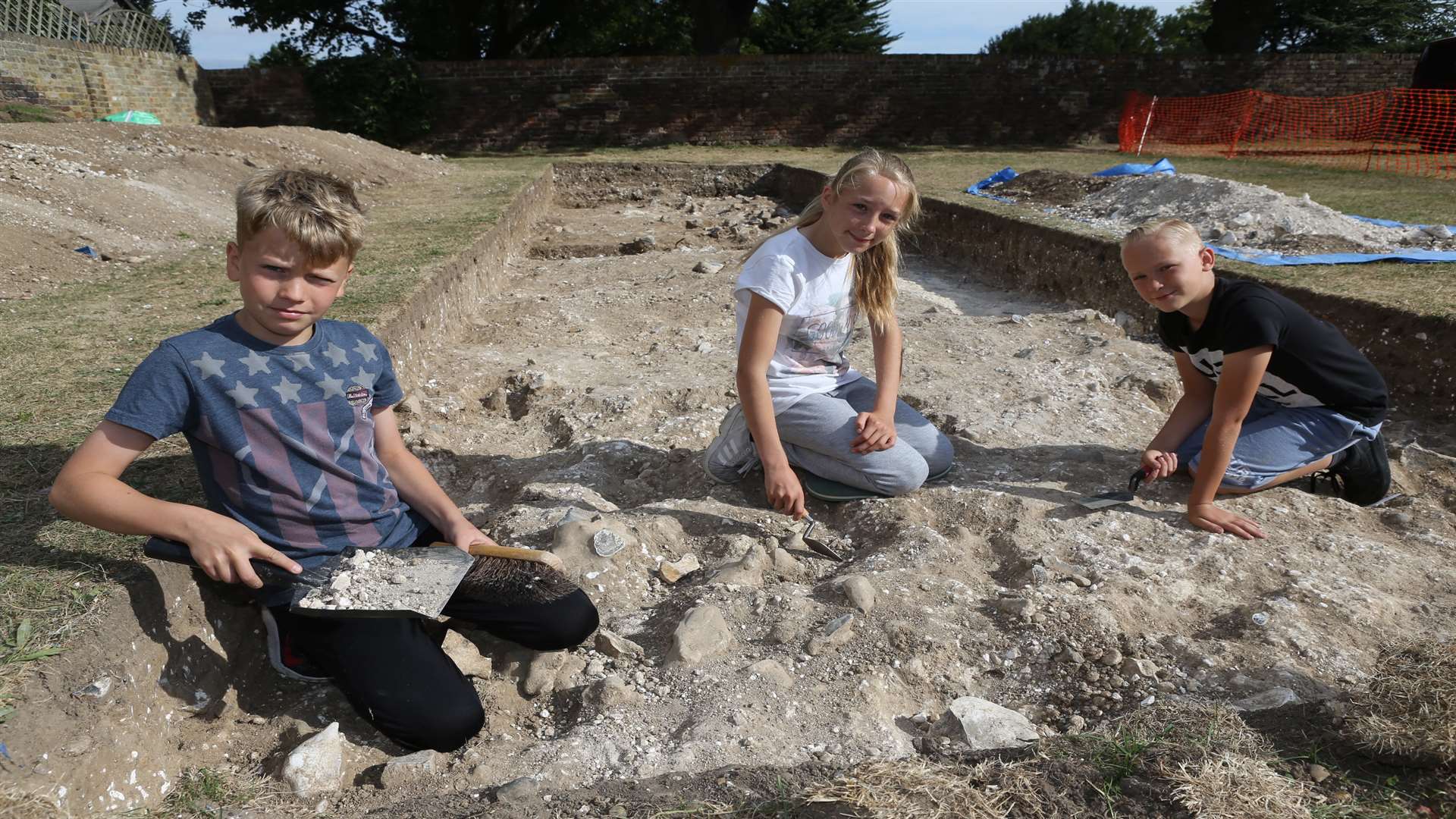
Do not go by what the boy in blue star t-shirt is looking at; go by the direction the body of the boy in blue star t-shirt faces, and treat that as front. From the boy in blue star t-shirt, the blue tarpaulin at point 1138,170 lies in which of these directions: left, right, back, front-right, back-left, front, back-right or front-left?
left

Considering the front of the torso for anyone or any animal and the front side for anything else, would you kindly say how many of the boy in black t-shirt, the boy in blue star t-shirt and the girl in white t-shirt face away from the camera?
0

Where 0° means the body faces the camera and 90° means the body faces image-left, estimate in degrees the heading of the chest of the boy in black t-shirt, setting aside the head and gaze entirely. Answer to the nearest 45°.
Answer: approximately 45°

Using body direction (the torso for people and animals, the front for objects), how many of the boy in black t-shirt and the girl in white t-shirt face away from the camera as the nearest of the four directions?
0

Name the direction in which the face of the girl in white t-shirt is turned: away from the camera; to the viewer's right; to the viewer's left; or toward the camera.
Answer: toward the camera

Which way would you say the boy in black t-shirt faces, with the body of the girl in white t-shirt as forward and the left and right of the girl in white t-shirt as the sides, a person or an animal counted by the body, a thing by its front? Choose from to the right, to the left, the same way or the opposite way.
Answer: to the right

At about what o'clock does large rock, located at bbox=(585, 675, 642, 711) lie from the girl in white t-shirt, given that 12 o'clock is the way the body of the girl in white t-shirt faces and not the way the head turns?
The large rock is roughly at 2 o'clock from the girl in white t-shirt.

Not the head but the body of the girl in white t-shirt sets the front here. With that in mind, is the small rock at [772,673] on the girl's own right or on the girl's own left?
on the girl's own right

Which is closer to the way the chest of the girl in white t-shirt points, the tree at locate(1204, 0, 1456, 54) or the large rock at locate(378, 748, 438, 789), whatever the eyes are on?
the large rock

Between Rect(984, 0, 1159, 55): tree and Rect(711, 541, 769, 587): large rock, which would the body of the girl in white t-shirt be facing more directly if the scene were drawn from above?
the large rock

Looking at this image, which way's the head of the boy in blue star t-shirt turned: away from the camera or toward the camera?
toward the camera

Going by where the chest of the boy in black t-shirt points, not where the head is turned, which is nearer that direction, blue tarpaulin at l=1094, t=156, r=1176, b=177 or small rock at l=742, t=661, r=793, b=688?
the small rock

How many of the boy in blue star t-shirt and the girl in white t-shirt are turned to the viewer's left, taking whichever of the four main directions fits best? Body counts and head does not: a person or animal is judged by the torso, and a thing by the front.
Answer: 0
